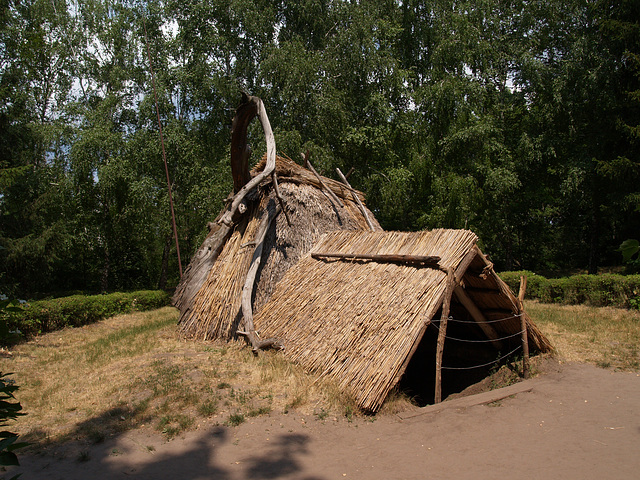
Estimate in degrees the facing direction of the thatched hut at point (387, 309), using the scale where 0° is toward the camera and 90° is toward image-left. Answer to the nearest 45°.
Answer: approximately 315°
